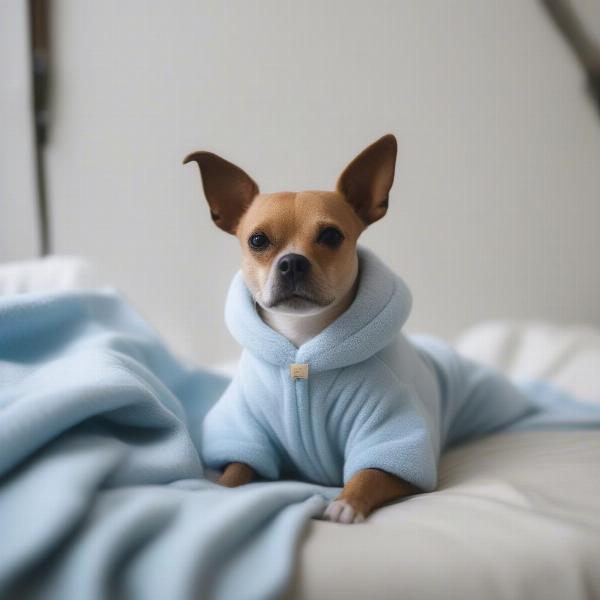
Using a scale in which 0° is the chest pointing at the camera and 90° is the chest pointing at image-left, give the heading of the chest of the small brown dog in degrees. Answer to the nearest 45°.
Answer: approximately 0°
